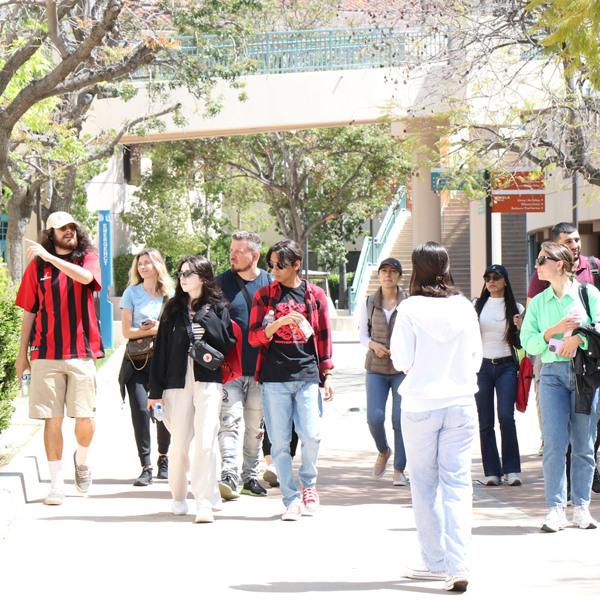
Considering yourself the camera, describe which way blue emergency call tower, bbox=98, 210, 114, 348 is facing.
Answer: facing the viewer

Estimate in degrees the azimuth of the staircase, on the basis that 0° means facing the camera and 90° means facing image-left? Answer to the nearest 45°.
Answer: approximately 0°

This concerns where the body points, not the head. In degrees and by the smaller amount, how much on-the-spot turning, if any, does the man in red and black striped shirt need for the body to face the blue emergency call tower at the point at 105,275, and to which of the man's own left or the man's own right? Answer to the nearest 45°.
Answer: approximately 180°

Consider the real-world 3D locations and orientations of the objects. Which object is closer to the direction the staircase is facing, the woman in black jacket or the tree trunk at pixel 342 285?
the woman in black jacket

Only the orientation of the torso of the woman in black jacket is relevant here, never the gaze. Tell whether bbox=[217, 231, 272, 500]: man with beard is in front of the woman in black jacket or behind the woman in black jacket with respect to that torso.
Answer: behind

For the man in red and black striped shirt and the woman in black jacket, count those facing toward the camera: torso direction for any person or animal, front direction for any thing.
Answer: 2

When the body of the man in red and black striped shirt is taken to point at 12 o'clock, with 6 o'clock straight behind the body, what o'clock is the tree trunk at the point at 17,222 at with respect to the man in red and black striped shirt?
The tree trunk is roughly at 6 o'clock from the man in red and black striped shirt.

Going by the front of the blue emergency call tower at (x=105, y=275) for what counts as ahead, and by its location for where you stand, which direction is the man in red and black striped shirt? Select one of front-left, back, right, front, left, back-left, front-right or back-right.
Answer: front

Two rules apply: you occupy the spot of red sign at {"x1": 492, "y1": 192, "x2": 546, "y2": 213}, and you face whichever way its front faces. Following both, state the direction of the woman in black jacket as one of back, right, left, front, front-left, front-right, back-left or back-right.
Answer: front

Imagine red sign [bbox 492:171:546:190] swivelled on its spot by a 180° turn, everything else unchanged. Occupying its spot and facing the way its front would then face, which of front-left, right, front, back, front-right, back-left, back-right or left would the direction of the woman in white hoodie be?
back

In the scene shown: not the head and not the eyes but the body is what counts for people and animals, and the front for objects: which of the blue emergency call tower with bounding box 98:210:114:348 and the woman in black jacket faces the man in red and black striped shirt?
the blue emergency call tower

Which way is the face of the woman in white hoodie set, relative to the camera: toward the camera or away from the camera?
away from the camera

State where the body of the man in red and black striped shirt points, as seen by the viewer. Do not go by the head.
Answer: toward the camera

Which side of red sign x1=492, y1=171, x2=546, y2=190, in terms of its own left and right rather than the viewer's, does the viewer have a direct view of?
front
